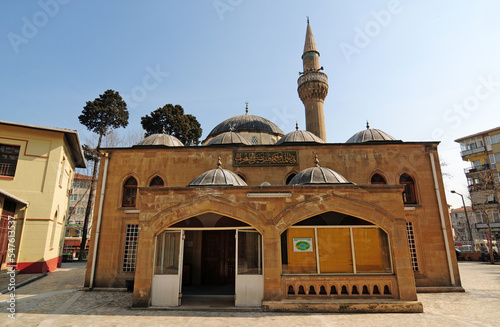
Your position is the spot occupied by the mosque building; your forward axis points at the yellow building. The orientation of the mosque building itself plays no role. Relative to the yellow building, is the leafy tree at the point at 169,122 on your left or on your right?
right

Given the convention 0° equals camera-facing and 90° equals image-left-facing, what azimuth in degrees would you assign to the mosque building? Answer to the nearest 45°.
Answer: approximately 0°

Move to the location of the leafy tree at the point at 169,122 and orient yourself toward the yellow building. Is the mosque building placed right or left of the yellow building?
left

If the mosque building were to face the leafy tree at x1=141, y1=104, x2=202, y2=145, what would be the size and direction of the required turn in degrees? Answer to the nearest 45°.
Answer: approximately 135° to its right

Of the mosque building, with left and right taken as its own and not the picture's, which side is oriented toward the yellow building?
right

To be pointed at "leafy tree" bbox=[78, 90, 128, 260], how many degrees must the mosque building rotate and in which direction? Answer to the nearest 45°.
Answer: approximately 135° to its right

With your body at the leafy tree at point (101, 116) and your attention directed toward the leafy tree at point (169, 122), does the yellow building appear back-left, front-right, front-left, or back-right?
back-right
